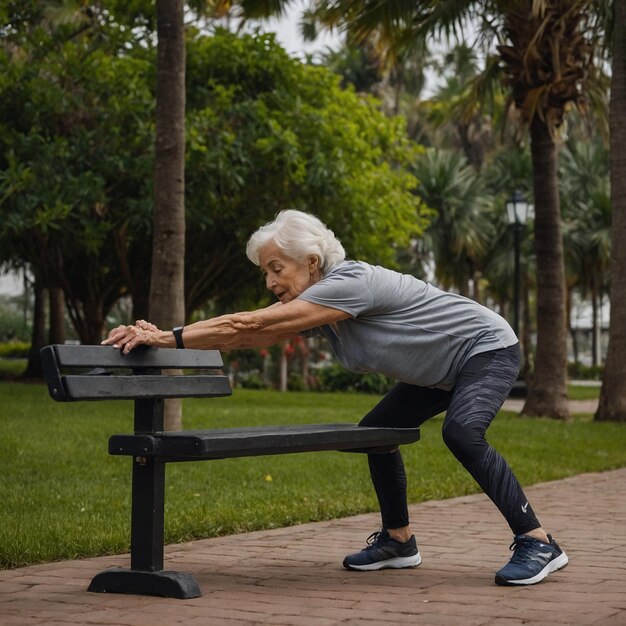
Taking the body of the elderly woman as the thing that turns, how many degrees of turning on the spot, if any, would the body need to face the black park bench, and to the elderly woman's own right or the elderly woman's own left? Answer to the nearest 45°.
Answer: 0° — they already face it

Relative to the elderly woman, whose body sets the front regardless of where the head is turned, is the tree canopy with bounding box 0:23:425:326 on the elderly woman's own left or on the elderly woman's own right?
on the elderly woman's own right

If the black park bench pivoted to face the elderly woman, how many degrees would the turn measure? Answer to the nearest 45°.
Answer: approximately 45° to its left

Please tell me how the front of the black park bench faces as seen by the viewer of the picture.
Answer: facing the viewer and to the right of the viewer

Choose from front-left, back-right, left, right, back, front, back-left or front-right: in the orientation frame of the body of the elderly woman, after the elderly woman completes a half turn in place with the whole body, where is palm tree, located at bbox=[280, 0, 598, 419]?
left

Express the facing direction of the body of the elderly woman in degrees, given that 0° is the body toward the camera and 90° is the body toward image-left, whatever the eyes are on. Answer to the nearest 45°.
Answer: approximately 90°

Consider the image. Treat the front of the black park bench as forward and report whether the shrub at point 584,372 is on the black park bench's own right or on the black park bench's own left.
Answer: on the black park bench's own left

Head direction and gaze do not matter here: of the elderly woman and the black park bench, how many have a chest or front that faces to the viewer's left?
1

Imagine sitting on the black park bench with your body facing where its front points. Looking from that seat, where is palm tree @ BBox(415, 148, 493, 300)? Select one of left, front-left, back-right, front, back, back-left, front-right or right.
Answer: back-left

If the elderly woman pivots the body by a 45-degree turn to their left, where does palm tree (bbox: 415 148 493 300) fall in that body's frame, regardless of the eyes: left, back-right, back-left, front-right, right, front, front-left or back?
back-right

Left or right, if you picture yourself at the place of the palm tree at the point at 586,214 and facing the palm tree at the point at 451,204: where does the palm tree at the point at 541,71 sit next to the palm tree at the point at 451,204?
left

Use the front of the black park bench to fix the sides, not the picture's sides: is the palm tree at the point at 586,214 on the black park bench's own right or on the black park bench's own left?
on the black park bench's own left

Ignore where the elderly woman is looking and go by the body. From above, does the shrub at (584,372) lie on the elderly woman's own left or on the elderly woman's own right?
on the elderly woman's own right
